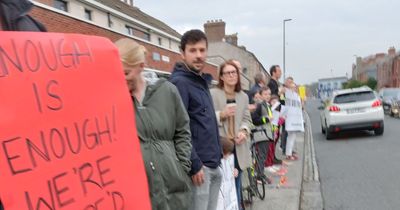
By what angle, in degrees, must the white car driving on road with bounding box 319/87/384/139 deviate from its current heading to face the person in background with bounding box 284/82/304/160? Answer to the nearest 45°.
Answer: approximately 180°

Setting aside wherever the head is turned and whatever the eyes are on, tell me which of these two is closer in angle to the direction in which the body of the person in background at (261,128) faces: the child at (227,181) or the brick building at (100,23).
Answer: the child

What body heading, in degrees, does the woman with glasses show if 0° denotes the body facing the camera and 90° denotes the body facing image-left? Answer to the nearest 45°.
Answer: approximately 0°

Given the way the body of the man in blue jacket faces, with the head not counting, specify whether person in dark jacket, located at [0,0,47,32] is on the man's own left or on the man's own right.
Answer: on the man's own right

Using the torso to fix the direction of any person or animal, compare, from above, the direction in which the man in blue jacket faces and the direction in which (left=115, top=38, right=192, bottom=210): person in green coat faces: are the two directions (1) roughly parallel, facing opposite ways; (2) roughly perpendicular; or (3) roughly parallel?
roughly perpendicular

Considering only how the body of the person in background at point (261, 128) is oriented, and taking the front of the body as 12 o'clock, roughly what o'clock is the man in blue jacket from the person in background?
The man in blue jacket is roughly at 2 o'clock from the person in background.

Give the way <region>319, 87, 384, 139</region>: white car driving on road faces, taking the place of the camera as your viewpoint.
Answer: facing away from the viewer

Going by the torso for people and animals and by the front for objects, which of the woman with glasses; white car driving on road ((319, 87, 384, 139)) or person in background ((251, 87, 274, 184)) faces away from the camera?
the white car driving on road
